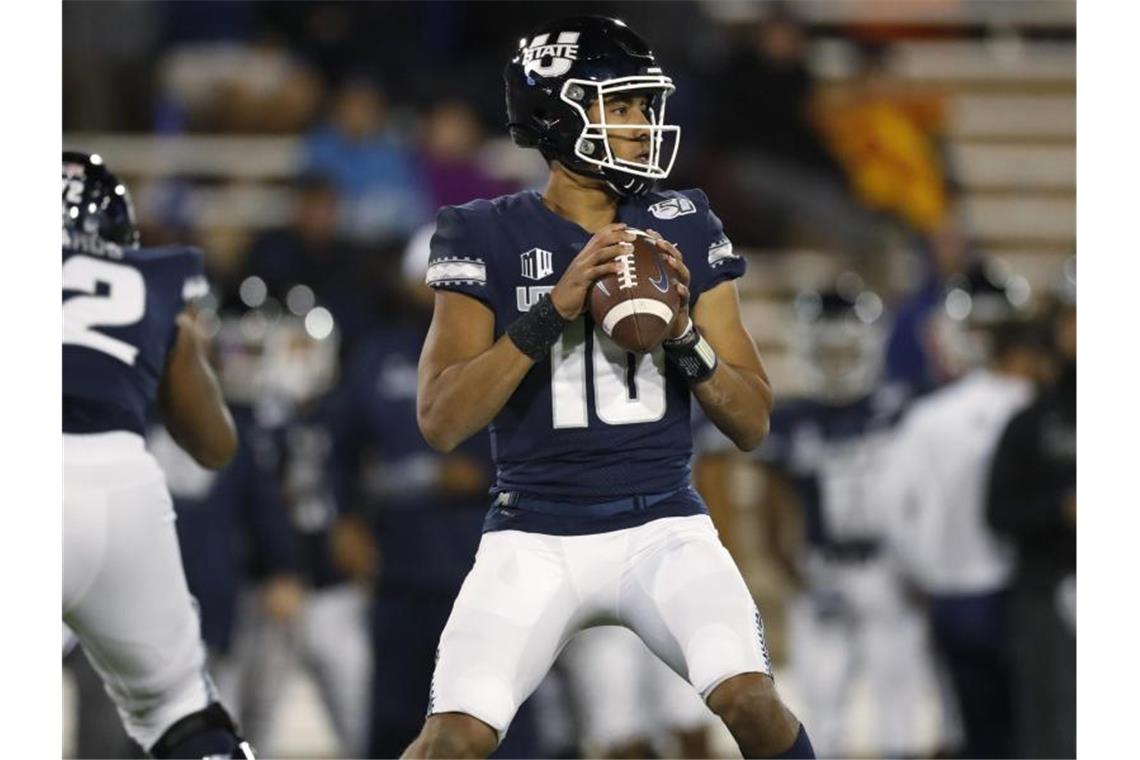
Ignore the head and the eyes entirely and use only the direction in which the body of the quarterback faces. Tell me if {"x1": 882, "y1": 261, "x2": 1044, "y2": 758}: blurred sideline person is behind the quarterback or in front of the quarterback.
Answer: behind

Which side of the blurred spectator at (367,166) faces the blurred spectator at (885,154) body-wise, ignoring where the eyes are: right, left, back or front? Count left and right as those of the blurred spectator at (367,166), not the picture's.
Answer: left

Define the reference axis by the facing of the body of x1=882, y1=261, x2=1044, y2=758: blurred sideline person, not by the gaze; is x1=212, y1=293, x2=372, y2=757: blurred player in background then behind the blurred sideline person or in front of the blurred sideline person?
in front

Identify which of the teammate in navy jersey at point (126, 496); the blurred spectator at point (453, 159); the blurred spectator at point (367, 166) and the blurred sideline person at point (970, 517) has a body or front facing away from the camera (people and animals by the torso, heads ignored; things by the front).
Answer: the teammate in navy jersey

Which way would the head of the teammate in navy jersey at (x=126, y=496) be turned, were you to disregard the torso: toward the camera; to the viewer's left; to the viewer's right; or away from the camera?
away from the camera

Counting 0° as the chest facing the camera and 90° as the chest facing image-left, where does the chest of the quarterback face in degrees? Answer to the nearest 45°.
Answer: approximately 0°

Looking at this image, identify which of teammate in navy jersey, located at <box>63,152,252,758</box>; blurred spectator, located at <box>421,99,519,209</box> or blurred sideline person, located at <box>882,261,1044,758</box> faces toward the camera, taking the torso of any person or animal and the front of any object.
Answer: the blurred spectator

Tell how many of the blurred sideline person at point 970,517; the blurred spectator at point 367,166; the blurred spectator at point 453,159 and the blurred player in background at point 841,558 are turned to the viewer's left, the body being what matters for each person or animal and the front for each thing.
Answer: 1

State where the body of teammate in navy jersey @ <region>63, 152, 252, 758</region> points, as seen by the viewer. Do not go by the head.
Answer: away from the camera
